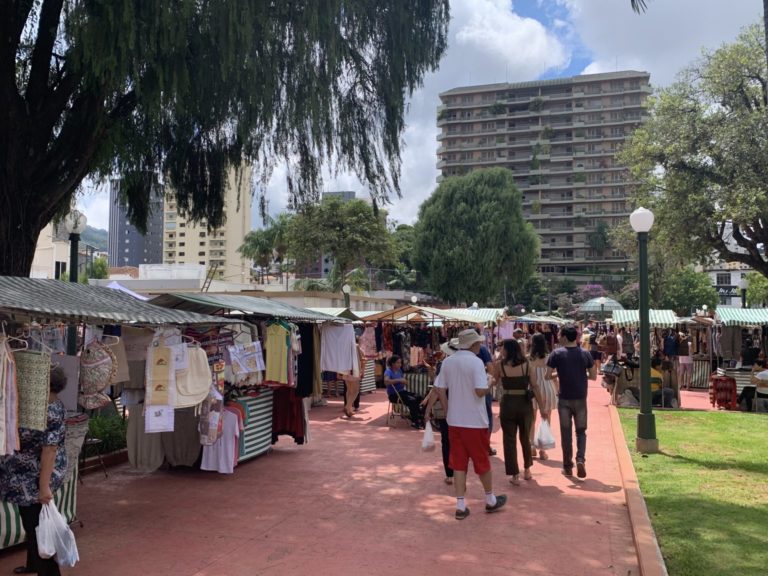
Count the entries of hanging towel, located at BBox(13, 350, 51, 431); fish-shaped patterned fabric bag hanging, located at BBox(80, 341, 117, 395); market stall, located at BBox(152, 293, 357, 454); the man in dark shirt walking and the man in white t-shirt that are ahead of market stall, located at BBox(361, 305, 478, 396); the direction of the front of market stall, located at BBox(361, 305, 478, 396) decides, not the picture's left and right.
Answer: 5

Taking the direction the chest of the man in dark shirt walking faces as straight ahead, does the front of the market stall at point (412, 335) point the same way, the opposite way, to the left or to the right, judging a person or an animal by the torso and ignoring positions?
the opposite way

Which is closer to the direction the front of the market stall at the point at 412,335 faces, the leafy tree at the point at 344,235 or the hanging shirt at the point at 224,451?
the hanging shirt

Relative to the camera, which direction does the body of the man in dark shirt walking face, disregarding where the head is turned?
away from the camera

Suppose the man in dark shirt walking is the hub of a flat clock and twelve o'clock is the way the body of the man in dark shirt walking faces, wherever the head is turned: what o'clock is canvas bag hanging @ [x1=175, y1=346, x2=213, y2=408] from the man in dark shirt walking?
The canvas bag hanging is roughly at 8 o'clock from the man in dark shirt walking.

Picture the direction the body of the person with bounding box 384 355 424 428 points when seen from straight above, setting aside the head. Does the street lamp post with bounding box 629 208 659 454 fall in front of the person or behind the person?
in front

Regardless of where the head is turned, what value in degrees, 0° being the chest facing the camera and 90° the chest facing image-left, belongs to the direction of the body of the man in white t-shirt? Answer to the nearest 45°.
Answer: approximately 225°

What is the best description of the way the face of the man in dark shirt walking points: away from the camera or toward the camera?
away from the camera

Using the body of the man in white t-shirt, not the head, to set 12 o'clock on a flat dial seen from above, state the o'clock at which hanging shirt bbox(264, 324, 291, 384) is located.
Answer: The hanging shirt is roughly at 9 o'clock from the man in white t-shirt.

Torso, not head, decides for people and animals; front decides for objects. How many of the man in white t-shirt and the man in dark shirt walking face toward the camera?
0

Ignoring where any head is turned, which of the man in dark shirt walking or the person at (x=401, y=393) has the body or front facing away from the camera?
the man in dark shirt walking

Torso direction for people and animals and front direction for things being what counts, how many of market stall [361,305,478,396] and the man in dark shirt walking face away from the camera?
1

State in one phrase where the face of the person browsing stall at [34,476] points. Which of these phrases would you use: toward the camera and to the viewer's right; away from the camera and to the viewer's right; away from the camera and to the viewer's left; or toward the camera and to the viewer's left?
away from the camera and to the viewer's left

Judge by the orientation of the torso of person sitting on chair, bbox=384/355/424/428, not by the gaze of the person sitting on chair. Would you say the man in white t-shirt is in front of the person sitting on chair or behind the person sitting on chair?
in front

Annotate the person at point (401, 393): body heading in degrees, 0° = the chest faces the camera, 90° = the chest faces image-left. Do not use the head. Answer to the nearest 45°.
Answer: approximately 315°
